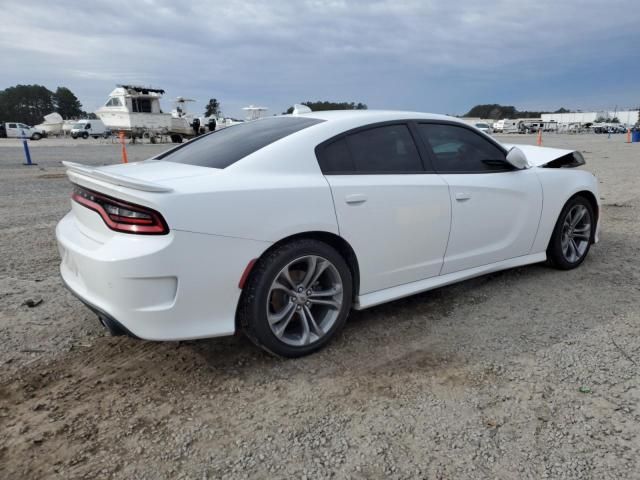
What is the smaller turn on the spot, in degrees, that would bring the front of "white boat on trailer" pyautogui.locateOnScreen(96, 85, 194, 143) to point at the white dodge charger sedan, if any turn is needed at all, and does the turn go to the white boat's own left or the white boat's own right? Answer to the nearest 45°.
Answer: approximately 90° to the white boat's own left

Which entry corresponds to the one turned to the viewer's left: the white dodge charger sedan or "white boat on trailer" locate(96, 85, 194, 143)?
the white boat on trailer

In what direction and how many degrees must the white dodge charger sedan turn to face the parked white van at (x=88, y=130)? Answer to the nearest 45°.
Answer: approximately 90° to its left

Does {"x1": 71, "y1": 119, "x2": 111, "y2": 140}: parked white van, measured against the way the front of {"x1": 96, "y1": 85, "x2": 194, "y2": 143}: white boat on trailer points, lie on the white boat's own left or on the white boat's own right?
on the white boat's own right

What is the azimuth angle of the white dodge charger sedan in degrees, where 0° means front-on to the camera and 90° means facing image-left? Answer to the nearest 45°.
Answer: approximately 225°

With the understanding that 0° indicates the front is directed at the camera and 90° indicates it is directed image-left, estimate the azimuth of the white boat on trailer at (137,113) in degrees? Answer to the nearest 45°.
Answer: approximately 90°
